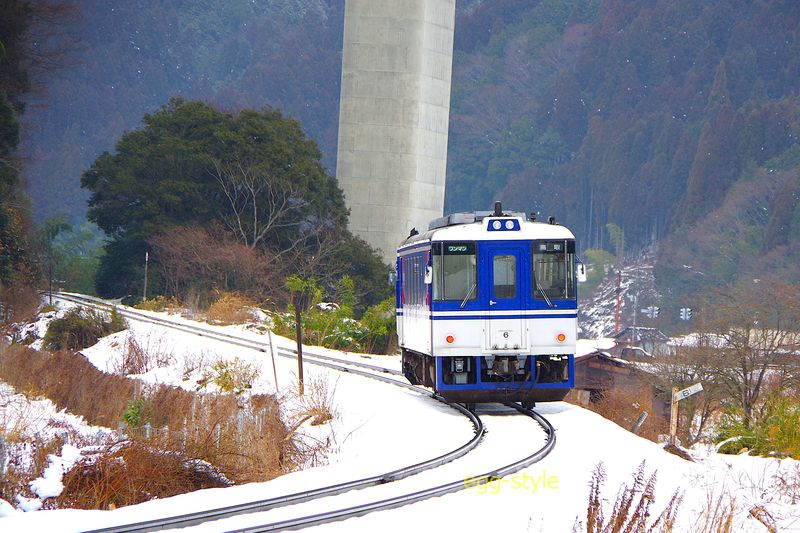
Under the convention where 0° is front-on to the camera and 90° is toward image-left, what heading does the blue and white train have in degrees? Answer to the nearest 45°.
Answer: approximately 0°

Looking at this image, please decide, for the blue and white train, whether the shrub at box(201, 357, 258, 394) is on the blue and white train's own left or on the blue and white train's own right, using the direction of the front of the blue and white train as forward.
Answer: on the blue and white train's own right

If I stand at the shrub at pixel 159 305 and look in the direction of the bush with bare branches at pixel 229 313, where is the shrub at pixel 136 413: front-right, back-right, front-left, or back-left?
front-right

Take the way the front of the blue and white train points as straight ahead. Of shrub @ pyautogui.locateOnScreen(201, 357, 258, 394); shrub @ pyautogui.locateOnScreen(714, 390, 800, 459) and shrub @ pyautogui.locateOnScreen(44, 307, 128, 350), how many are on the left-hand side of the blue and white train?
1

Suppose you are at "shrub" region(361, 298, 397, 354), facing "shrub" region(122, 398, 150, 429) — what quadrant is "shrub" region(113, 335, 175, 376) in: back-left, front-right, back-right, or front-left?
front-right

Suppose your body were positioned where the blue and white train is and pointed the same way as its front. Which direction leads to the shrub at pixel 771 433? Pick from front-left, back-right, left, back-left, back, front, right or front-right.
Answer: left

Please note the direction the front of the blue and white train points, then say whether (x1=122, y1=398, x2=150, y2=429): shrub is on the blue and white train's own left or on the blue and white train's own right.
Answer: on the blue and white train's own right

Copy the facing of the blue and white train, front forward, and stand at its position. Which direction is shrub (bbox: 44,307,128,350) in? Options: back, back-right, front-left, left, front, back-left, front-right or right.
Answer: back-right

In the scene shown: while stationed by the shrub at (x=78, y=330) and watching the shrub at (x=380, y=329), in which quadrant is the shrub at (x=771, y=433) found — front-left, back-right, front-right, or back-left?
front-right
